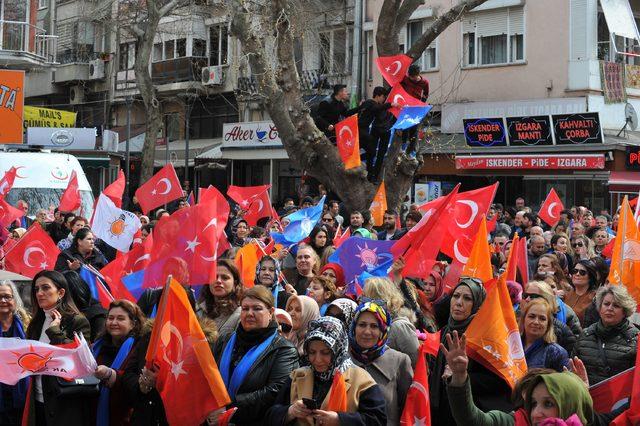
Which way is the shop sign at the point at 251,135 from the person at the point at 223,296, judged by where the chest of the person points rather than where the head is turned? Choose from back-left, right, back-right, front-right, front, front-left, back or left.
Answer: back-right

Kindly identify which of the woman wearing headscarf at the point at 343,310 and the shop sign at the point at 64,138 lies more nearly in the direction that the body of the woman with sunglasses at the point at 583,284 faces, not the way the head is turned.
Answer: the woman wearing headscarf

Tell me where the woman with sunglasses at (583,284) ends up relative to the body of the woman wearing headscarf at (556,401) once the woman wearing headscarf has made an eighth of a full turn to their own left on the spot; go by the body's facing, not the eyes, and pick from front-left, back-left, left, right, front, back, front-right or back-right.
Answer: back

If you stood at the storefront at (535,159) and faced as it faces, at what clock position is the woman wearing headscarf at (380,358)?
The woman wearing headscarf is roughly at 12 o'clock from the storefront.

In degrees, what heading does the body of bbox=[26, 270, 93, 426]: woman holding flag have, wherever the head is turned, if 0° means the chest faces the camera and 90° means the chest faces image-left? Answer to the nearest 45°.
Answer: approximately 45°

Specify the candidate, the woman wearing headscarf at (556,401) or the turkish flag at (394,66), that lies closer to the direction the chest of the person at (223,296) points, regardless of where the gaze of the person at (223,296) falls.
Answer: the woman wearing headscarf
